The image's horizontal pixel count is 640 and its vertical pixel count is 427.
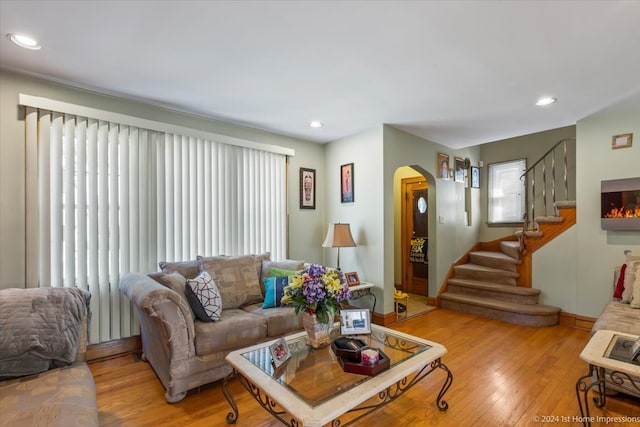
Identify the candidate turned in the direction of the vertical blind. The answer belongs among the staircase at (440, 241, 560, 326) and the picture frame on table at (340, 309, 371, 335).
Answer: the staircase

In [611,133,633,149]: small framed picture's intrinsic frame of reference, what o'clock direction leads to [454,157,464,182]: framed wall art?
The framed wall art is roughly at 2 o'clock from the small framed picture.

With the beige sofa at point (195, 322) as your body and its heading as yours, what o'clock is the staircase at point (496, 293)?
The staircase is roughly at 10 o'clock from the beige sofa.

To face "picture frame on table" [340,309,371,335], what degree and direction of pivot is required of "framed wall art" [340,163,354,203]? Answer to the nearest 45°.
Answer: approximately 45° to its left

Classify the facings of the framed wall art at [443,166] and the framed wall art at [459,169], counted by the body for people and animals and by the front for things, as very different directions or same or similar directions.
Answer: same or similar directions

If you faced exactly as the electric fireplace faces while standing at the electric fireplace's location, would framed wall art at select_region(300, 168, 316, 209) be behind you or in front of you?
in front

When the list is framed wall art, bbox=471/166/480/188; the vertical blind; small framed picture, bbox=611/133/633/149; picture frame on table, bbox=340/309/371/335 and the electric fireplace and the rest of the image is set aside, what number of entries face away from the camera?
0

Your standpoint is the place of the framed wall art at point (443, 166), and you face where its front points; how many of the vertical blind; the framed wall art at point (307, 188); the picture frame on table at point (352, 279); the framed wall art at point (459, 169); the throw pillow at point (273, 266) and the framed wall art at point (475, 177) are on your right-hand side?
4

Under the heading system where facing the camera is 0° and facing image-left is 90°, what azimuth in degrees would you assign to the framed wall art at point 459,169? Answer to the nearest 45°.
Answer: approximately 315°

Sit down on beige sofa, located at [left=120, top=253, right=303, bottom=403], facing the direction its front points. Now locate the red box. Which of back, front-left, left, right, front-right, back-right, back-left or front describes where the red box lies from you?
front

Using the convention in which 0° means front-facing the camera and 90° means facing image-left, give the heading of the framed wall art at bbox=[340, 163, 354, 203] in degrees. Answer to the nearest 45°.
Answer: approximately 45°

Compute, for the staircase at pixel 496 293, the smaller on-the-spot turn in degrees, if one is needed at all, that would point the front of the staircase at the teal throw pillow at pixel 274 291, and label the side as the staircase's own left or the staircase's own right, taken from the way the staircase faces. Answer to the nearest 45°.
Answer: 0° — it already faces it

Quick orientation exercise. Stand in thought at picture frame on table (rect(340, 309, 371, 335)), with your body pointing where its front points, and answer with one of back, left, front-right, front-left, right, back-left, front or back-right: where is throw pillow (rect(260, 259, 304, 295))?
back-right

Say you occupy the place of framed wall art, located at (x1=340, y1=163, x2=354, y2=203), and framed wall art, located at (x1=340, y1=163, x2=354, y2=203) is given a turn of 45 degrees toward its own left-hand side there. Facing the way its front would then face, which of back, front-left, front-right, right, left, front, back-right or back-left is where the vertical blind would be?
front-right

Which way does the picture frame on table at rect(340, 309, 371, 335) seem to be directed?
toward the camera

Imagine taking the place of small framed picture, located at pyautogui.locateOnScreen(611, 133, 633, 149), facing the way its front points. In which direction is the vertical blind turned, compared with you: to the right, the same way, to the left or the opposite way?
the opposite way
